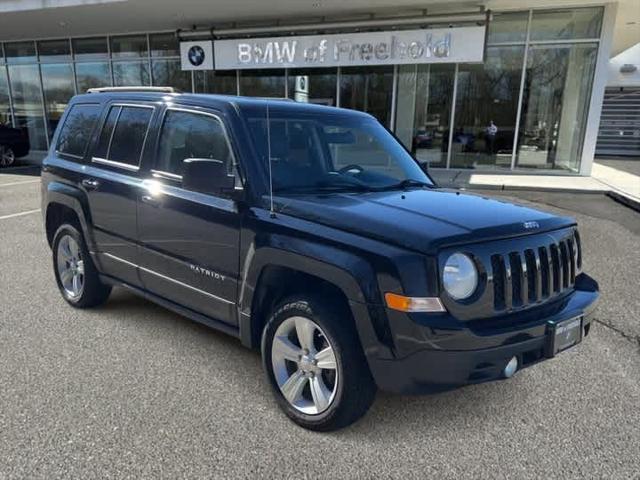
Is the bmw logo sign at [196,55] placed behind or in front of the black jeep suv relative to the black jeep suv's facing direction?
behind

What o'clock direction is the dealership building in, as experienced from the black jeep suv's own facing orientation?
The dealership building is roughly at 8 o'clock from the black jeep suv.

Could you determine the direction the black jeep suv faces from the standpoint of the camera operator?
facing the viewer and to the right of the viewer
